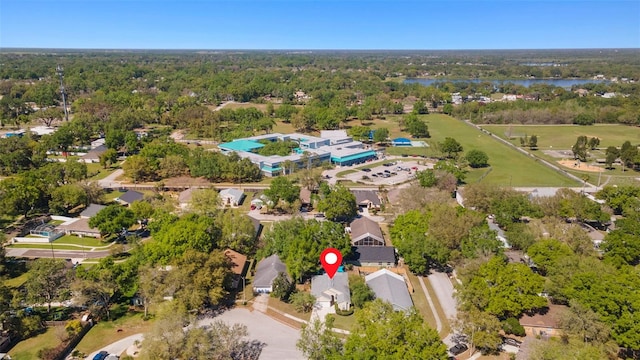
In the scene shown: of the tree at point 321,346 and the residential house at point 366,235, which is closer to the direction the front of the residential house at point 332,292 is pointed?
the tree

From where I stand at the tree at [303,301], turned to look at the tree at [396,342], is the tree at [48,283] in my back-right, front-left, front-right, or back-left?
back-right

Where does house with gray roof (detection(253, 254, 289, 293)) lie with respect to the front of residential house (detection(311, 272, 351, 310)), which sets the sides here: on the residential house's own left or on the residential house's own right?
on the residential house's own right

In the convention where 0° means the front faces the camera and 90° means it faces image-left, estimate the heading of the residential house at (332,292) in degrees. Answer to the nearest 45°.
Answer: approximately 0°

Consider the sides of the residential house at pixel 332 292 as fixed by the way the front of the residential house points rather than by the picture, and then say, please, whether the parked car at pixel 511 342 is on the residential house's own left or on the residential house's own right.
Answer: on the residential house's own left

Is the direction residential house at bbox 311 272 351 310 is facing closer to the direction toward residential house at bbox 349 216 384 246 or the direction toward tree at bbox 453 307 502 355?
the tree

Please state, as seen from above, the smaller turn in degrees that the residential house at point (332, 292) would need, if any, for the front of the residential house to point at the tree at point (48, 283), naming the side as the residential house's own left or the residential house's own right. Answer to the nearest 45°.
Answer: approximately 90° to the residential house's own right

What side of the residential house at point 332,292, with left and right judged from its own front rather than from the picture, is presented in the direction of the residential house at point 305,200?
back

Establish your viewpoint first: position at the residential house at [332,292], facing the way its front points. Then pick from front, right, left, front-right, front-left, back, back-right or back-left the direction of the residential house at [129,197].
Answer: back-right

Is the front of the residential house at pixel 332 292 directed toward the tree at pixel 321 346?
yes
